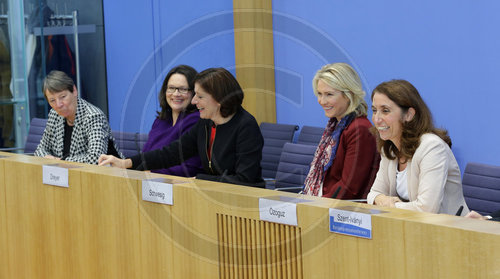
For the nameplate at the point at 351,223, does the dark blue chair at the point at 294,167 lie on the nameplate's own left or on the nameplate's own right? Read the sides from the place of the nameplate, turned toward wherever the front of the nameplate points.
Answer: on the nameplate's own right

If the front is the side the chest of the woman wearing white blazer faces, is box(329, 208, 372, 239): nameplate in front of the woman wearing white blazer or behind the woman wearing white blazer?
in front

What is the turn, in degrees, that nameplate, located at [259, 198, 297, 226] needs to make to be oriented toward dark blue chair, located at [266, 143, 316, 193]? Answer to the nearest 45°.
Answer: approximately 135° to its right

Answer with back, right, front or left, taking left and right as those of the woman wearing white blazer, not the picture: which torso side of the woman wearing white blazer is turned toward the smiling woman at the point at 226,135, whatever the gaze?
right

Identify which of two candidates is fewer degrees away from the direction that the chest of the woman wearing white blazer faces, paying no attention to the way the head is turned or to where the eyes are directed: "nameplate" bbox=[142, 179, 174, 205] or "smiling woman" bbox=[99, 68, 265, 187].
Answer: the nameplate

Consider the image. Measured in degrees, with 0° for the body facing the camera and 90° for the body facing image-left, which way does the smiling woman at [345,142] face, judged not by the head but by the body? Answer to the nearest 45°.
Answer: approximately 45°

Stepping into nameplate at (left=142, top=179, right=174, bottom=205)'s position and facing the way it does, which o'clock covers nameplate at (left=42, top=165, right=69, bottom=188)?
nameplate at (left=42, top=165, right=69, bottom=188) is roughly at 3 o'clock from nameplate at (left=142, top=179, right=174, bottom=205).

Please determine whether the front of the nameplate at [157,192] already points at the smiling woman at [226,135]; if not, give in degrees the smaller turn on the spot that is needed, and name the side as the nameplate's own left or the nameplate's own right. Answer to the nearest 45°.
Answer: approximately 180°

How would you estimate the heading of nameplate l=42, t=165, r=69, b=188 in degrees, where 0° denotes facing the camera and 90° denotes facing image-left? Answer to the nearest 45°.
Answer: approximately 45°
